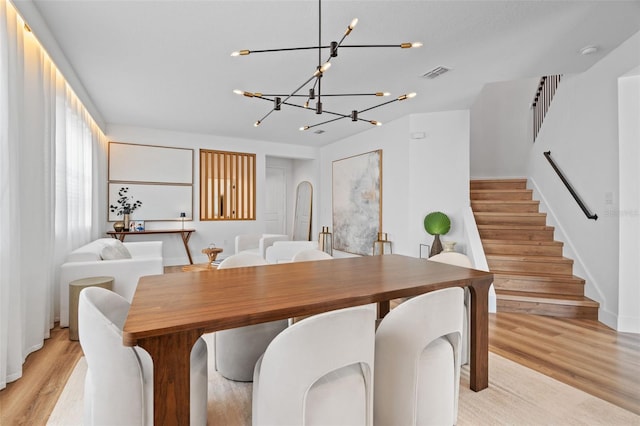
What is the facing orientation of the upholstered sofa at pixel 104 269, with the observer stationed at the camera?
facing to the right of the viewer

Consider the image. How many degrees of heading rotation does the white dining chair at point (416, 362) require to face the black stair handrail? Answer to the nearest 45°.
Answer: approximately 90° to its right

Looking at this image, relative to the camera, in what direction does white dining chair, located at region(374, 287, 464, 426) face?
facing away from the viewer and to the left of the viewer

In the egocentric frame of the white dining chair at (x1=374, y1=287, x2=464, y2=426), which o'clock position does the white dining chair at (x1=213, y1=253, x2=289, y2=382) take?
the white dining chair at (x1=213, y1=253, x2=289, y2=382) is roughly at 11 o'clock from the white dining chair at (x1=374, y1=287, x2=464, y2=426).

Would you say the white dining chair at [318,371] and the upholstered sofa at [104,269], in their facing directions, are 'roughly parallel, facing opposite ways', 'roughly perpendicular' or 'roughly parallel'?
roughly perpendicular

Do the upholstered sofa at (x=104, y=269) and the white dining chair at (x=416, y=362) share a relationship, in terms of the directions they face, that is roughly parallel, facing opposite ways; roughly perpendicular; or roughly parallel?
roughly perpendicular

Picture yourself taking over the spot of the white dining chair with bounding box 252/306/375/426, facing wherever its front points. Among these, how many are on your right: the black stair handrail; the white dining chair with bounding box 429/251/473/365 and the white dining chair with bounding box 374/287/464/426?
3

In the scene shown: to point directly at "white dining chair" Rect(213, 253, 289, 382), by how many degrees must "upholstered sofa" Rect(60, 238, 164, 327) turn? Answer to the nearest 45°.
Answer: approximately 45° to its right
